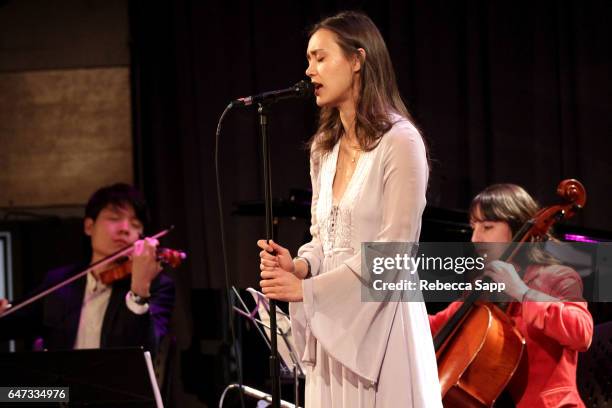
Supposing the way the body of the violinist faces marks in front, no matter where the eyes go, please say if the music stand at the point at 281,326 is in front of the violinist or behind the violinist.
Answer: in front

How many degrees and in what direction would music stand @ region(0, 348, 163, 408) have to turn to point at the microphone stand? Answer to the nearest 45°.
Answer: approximately 135° to its right

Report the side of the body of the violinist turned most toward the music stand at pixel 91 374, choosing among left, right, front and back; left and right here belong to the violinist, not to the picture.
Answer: front

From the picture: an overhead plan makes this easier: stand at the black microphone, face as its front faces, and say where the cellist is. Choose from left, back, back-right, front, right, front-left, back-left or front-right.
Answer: front-left

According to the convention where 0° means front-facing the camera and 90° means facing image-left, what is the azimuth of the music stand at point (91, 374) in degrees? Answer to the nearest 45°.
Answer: approximately 180°

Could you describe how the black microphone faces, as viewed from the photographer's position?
facing to the right of the viewer

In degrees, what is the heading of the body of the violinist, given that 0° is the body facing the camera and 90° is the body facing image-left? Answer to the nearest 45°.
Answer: approximately 0°

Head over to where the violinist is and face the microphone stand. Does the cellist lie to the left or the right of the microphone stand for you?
left

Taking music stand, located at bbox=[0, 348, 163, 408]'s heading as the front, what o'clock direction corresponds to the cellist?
The cellist is roughly at 3 o'clock from the music stand.

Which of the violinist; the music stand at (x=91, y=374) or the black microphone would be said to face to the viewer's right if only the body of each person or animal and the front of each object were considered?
the black microphone

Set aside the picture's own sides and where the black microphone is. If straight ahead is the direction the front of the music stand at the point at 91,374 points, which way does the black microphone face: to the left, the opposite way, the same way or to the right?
to the right

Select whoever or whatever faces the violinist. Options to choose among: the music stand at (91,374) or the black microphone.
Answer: the music stand

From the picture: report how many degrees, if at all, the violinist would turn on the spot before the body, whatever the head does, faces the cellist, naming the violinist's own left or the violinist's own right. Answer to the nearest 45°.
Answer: approximately 45° to the violinist's own left

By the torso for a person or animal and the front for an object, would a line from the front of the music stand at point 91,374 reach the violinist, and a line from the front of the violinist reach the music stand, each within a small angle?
yes

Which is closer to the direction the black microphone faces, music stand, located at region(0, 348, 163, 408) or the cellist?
the cellist

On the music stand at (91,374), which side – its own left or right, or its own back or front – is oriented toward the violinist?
front
